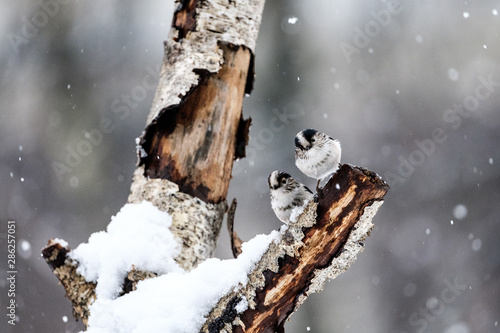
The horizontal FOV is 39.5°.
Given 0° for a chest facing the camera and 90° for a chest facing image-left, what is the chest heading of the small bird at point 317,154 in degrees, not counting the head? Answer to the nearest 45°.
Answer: approximately 45°

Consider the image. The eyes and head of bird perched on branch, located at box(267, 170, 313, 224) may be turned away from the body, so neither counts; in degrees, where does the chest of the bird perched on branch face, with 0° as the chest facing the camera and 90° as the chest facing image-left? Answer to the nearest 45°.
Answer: approximately 45°

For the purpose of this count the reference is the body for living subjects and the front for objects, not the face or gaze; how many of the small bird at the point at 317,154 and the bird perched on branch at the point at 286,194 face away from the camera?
0
